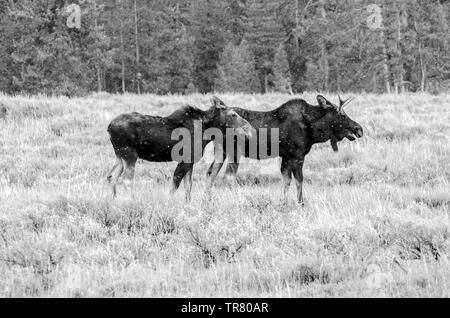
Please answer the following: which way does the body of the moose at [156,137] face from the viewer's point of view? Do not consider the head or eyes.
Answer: to the viewer's right

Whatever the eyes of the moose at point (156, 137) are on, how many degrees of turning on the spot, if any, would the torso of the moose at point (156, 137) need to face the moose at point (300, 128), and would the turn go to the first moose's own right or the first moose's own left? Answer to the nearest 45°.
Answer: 0° — it already faces it
